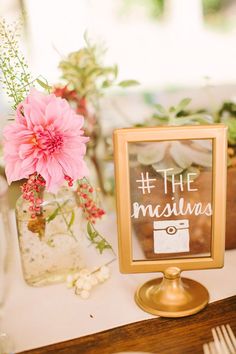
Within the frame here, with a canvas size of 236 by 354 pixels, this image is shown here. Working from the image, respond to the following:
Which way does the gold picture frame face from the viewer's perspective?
toward the camera
